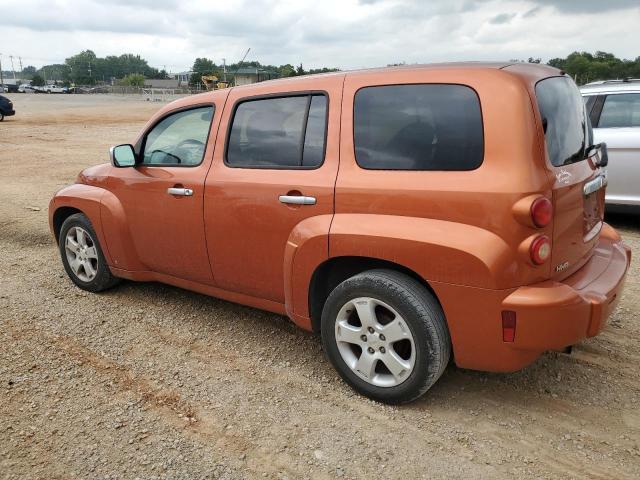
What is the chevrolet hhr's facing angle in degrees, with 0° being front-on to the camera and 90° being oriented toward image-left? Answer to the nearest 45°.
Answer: approximately 135°

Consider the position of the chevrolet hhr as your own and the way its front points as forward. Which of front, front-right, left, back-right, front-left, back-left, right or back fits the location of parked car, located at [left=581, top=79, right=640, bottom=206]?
right

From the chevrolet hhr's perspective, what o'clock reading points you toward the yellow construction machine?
The yellow construction machine is roughly at 1 o'clock from the chevrolet hhr.

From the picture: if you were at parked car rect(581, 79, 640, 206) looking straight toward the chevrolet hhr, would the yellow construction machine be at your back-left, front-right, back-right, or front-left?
back-right

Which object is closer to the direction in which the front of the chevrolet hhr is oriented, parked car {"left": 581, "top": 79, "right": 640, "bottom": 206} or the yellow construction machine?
the yellow construction machine

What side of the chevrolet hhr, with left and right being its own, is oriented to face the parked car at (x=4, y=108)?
front

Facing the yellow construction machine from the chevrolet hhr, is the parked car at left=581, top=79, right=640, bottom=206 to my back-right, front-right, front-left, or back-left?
front-right
